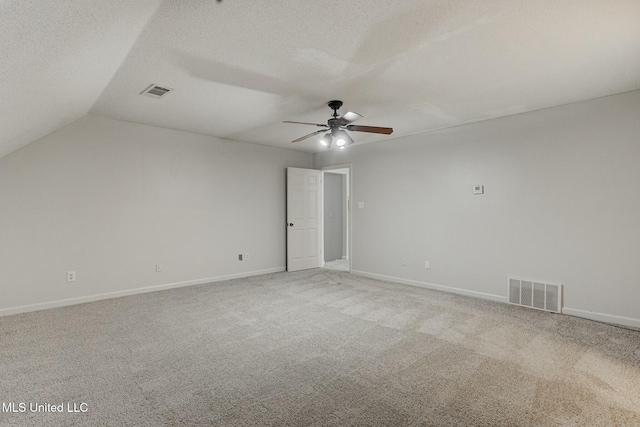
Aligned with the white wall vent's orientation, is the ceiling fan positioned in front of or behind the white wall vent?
in front

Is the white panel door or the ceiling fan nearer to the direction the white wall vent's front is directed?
the ceiling fan

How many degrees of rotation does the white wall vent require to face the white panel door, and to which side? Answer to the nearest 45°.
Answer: approximately 45° to its right

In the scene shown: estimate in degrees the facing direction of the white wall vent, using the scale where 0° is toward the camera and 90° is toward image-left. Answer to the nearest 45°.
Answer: approximately 45°
